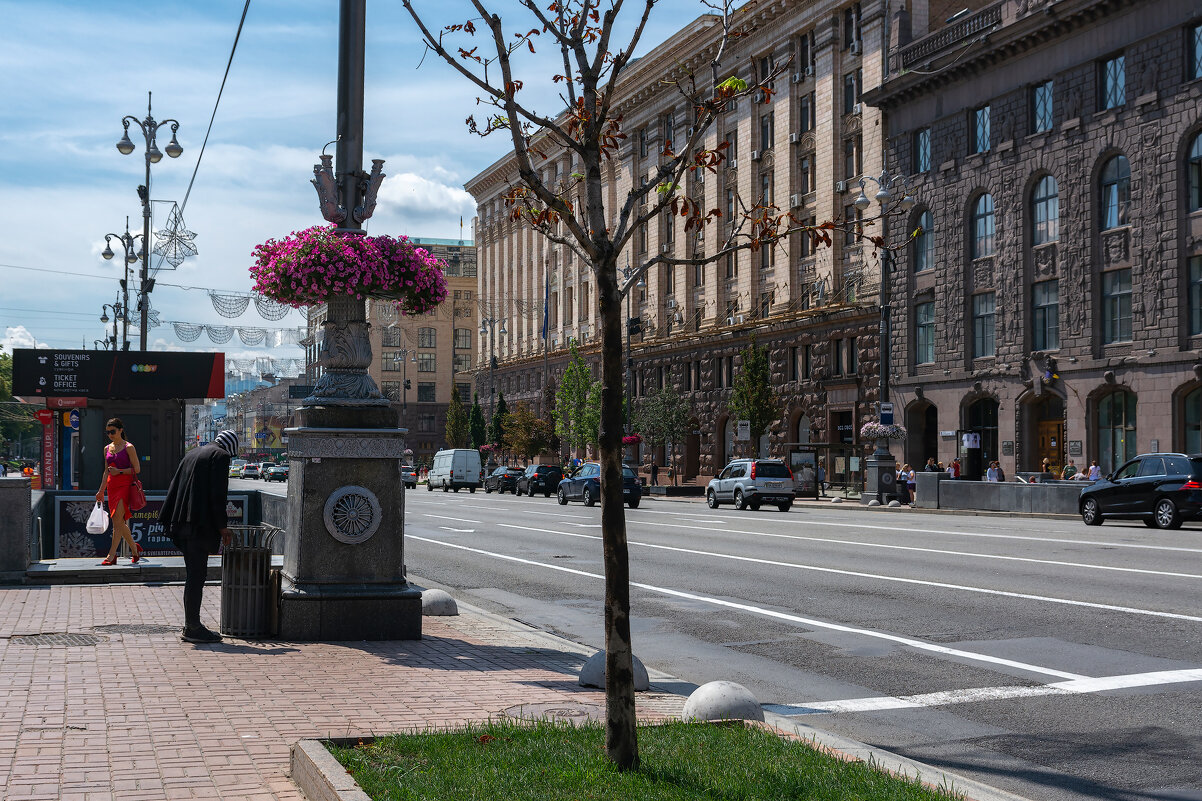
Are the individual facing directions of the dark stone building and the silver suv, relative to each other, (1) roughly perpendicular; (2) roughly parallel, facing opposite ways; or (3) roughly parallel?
roughly perpendicular

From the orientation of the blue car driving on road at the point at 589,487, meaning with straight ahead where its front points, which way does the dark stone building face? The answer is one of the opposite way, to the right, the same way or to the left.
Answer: to the left

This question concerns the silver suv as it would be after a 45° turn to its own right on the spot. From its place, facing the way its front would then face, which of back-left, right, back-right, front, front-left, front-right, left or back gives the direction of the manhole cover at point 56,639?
back

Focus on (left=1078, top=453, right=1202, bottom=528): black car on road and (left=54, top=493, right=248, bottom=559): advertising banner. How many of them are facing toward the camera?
1

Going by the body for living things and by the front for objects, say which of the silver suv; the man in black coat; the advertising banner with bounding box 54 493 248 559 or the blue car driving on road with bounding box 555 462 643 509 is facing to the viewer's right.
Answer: the man in black coat

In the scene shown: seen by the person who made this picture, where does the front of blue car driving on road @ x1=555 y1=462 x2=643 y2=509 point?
facing away from the viewer and to the left of the viewer

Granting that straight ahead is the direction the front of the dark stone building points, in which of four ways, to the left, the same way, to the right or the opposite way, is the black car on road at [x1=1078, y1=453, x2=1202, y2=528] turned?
to the right

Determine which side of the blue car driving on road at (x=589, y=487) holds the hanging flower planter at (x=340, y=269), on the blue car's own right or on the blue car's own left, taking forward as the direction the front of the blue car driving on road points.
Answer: on the blue car's own left

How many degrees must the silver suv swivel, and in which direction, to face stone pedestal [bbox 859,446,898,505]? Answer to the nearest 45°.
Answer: approximately 90° to its right

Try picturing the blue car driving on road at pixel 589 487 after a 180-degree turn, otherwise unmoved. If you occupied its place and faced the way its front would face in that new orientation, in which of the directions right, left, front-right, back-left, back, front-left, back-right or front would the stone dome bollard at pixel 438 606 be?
front-right

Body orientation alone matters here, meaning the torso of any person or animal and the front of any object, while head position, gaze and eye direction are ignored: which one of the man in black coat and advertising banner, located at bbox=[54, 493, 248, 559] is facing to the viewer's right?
the man in black coat

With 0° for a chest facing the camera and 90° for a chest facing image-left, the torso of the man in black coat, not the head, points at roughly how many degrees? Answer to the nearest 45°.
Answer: approximately 270°
